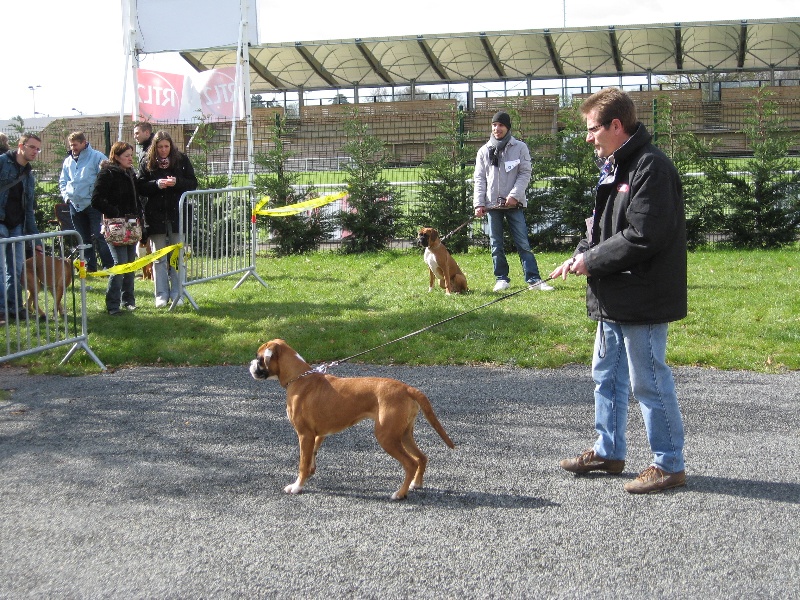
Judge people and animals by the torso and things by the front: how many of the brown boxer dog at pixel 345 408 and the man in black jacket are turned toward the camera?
0

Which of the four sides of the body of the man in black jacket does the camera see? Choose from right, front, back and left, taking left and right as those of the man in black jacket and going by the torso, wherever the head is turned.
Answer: left

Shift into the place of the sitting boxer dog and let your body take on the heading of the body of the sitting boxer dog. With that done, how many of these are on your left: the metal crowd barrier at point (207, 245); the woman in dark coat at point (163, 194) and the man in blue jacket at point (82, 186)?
0

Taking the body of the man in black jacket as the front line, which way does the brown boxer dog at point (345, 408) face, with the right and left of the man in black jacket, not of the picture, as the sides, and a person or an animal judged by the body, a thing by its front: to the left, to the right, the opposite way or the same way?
the same way

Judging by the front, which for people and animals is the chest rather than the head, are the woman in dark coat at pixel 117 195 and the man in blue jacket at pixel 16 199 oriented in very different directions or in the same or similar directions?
same or similar directions

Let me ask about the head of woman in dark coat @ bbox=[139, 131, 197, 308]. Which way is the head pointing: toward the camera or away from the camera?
toward the camera

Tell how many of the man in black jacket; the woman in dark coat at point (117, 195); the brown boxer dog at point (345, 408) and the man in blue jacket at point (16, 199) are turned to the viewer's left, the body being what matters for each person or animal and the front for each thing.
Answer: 2

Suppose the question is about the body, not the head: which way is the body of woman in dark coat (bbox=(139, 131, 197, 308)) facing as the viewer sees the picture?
toward the camera

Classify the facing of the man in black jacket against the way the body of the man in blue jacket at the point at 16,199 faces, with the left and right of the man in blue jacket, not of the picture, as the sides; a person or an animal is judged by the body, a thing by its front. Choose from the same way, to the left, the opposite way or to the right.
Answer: the opposite way

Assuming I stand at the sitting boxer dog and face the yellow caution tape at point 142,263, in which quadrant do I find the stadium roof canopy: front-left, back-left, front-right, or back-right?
back-right

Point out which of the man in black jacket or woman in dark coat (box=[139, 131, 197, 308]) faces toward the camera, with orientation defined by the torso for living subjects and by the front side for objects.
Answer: the woman in dark coat

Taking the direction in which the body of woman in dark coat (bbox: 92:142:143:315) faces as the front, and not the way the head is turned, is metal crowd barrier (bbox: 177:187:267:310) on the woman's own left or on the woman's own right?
on the woman's own left

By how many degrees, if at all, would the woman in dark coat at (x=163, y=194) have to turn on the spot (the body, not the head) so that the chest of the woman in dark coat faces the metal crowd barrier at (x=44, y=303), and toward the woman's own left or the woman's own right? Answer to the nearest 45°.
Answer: approximately 45° to the woman's own right

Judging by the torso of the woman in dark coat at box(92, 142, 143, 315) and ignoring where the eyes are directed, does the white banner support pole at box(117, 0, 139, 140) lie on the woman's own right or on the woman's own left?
on the woman's own left

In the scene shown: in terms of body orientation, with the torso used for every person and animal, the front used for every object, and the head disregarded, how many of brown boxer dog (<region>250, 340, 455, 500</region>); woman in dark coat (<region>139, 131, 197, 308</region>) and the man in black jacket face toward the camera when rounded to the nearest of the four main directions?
1

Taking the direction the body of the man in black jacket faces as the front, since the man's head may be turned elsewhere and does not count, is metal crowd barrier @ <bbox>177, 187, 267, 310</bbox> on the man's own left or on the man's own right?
on the man's own right

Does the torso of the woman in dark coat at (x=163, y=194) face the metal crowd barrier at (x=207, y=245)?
no

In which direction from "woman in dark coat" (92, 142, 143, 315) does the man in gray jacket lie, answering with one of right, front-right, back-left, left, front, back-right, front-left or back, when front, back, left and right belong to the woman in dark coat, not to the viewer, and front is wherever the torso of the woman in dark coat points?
front-left

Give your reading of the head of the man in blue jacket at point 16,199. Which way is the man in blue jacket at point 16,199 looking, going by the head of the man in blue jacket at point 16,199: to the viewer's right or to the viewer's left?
to the viewer's right

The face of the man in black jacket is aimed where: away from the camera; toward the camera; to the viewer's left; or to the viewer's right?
to the viewer's left

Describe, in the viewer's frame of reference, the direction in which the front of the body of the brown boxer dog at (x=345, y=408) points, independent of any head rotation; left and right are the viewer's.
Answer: facing to the left of the viewer
